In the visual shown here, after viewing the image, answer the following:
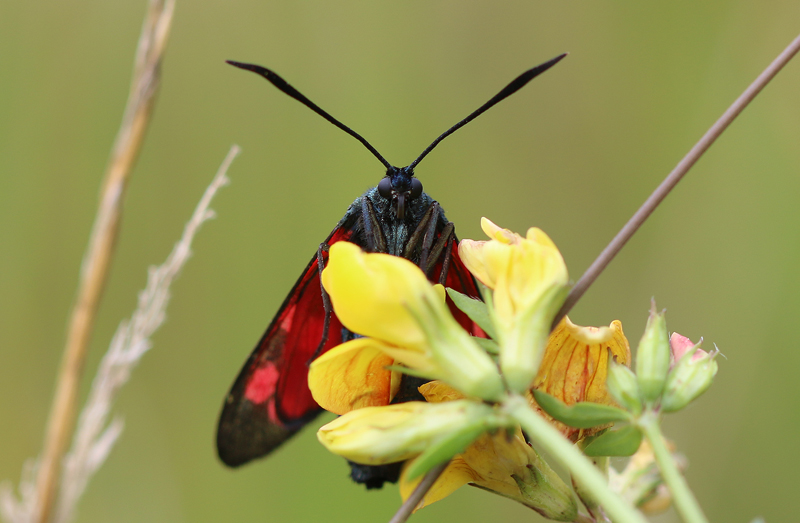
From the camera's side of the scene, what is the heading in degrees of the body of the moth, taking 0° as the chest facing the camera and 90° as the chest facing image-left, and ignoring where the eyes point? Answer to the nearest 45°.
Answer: approximately 0°

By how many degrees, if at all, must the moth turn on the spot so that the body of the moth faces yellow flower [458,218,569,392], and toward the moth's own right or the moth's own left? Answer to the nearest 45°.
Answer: approximately 45° to the moth's own left

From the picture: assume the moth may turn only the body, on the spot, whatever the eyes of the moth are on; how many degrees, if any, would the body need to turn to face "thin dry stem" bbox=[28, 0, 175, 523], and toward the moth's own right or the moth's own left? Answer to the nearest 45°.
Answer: approximately 45° to the moth's own right

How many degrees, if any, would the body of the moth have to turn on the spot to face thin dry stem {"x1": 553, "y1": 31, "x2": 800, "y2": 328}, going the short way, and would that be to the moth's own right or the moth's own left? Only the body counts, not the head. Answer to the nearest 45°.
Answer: approximately 45° to the moth's own left

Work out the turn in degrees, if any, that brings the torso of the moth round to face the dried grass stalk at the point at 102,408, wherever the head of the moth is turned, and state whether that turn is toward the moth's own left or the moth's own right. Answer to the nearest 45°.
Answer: approximately 45° to the moth's own right
